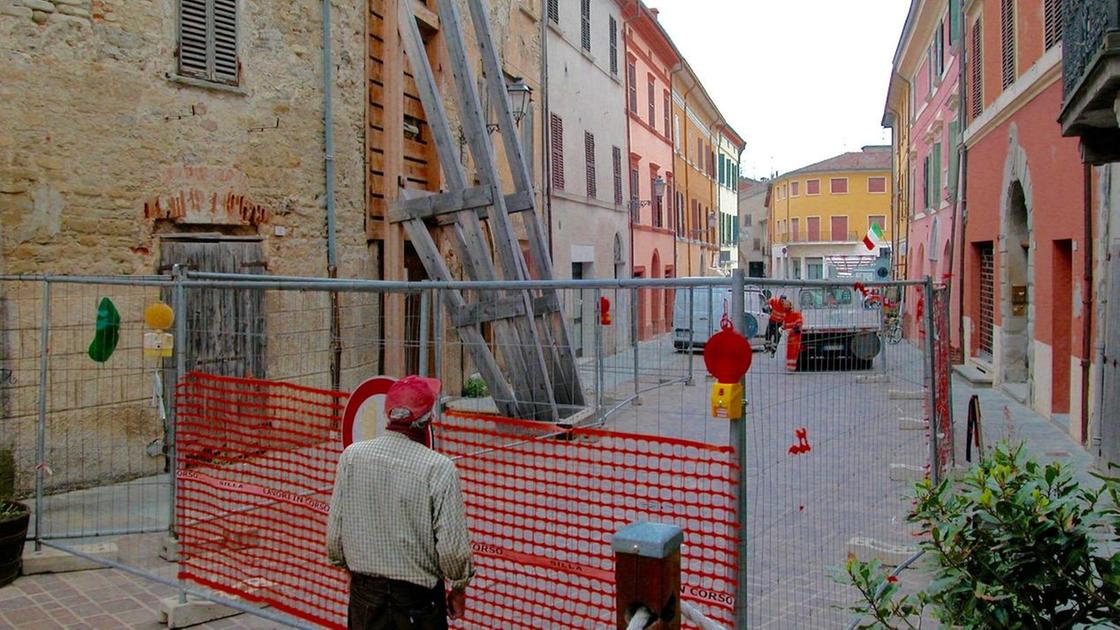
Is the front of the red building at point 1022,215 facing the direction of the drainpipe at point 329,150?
yes

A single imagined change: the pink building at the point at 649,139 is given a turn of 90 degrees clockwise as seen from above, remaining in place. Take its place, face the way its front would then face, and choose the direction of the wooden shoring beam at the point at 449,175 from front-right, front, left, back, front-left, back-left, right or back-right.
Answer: front-left

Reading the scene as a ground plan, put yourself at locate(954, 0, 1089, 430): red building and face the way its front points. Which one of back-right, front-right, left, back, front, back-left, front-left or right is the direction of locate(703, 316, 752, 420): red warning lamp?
front-left

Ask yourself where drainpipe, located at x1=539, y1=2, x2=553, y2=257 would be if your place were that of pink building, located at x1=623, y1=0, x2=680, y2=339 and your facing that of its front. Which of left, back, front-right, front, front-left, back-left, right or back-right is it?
front-right

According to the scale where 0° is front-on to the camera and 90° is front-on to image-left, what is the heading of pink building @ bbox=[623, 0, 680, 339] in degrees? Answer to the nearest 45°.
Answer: approximately 315°

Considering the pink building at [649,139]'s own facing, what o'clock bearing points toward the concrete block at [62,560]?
The concrete block is roughly at 2 o'clock from the pink building.

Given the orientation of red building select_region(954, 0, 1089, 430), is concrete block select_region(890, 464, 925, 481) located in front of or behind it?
in front

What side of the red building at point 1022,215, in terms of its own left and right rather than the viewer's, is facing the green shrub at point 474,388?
front

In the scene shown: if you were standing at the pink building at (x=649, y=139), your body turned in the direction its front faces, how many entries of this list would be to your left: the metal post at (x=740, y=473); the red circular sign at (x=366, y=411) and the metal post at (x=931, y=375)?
0
